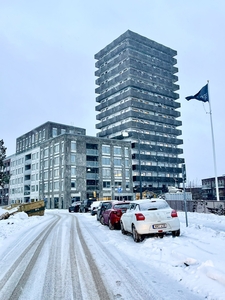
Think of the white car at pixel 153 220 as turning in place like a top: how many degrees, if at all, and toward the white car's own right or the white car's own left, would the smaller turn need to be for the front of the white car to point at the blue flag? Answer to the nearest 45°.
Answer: approximately 45° to the white car's own right

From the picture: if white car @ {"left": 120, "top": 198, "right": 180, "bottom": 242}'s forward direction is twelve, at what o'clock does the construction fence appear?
The construction fence is roughly at 2 o'clock from the white car.

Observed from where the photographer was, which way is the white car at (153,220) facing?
facing away from the viewer and to the left of the viewer
